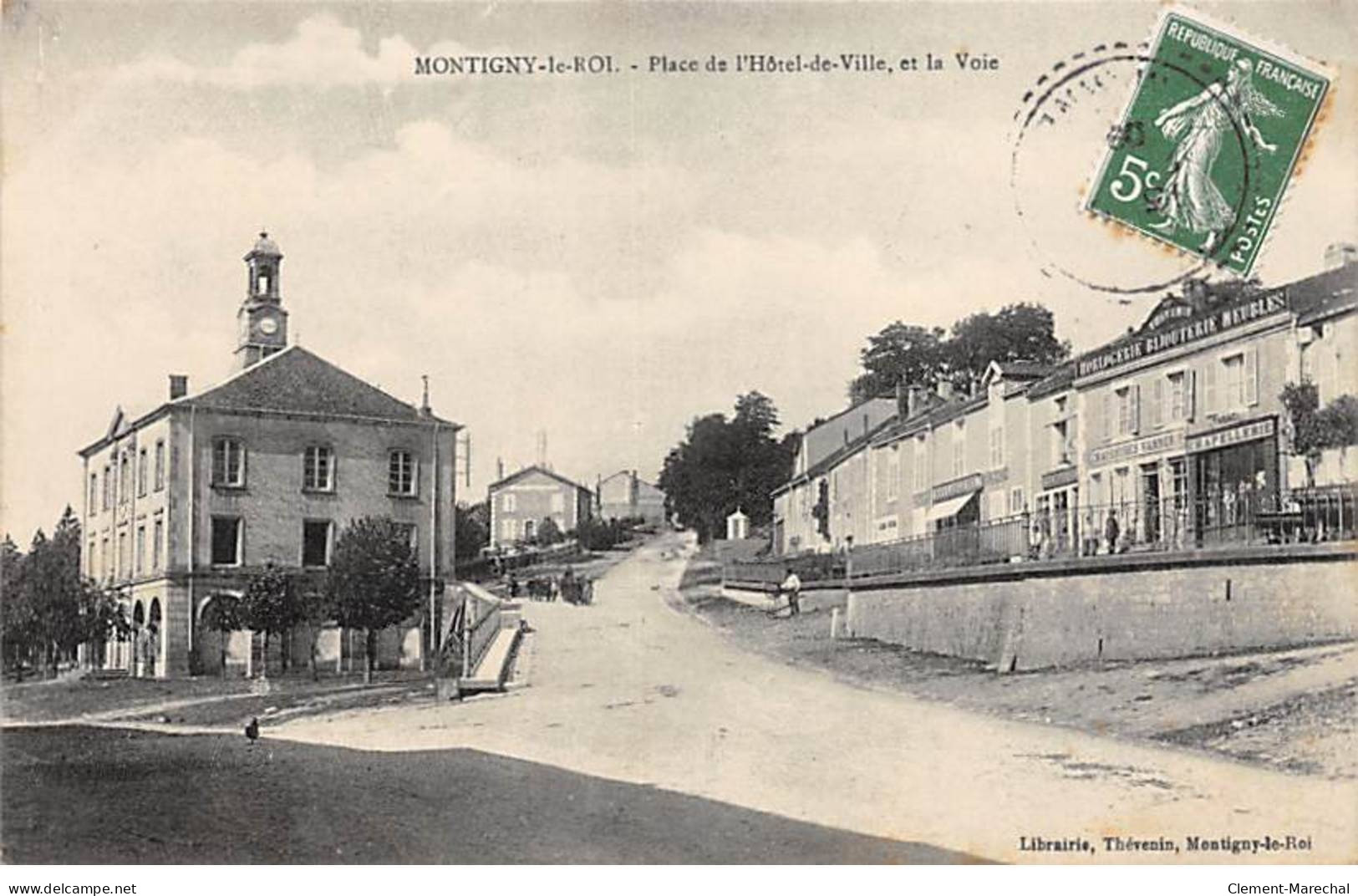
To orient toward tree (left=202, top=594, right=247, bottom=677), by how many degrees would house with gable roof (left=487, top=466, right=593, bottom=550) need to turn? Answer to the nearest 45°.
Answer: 0° — it already faces it
